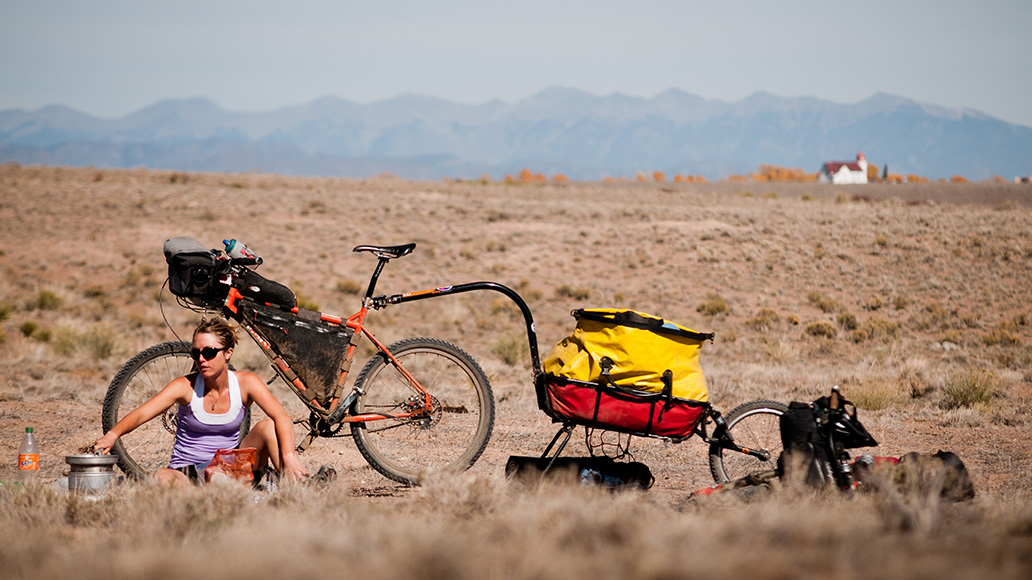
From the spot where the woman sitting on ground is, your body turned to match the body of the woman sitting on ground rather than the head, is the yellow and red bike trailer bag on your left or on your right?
on your left

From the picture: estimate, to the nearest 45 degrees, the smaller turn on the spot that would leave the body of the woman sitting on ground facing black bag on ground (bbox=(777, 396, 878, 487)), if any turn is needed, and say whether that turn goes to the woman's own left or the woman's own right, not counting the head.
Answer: approximately 45° to the woman's own left

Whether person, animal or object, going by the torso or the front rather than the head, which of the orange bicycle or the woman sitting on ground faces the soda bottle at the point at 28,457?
the orange bicycle

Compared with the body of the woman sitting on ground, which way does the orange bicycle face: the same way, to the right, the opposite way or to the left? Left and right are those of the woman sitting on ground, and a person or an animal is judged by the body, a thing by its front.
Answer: to the right

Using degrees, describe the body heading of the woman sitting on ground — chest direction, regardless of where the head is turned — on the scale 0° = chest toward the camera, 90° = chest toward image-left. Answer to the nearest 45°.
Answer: approximately 0°

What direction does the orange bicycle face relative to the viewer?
to the viewer's left

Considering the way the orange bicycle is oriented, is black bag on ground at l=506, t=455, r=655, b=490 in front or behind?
behind

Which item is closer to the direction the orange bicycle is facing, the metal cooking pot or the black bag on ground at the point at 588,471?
the metal cooking pot

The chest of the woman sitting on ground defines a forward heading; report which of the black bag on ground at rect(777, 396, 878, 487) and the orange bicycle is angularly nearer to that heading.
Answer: the black bag on ground
